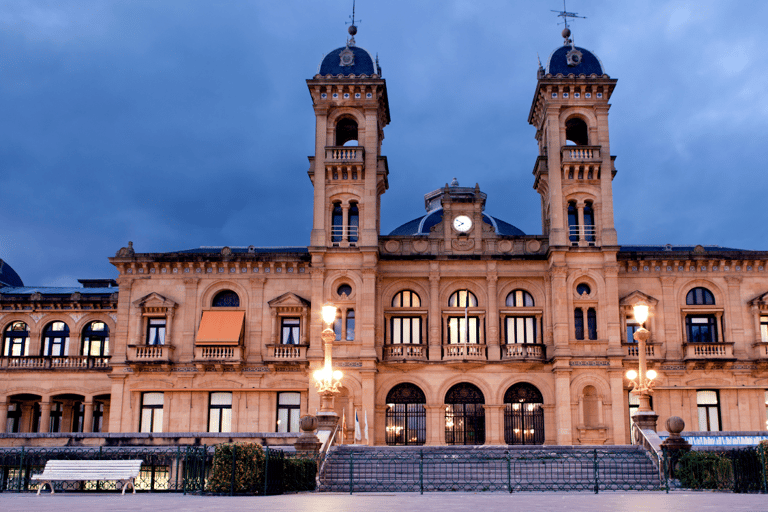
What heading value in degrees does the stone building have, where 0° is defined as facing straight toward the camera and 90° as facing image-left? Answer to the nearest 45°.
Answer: approximately 0°

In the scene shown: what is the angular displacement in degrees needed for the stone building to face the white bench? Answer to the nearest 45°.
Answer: approximately 45° to its right

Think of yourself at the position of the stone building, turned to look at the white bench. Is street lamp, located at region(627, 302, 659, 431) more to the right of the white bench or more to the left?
left
